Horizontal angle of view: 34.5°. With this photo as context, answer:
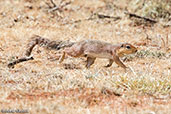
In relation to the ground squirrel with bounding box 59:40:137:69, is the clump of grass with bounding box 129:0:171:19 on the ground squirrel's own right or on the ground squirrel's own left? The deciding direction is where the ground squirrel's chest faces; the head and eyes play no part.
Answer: on the ground squirrel's own left

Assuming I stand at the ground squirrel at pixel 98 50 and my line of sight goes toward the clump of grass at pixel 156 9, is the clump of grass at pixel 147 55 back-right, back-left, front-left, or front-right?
front-right

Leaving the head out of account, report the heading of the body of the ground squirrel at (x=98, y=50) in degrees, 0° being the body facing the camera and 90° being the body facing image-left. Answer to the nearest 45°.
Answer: approximately 270°

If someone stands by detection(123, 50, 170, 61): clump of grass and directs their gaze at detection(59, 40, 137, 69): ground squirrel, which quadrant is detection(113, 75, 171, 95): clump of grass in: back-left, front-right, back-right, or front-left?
front-left

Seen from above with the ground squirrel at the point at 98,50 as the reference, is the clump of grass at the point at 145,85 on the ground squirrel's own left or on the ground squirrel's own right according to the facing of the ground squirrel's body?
on the ground squirrel's own right

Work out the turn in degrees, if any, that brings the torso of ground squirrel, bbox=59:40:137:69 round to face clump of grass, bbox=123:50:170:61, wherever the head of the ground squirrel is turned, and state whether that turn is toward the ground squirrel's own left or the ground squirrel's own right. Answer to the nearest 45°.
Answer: approximately 45° to the ground squirrel's own left
